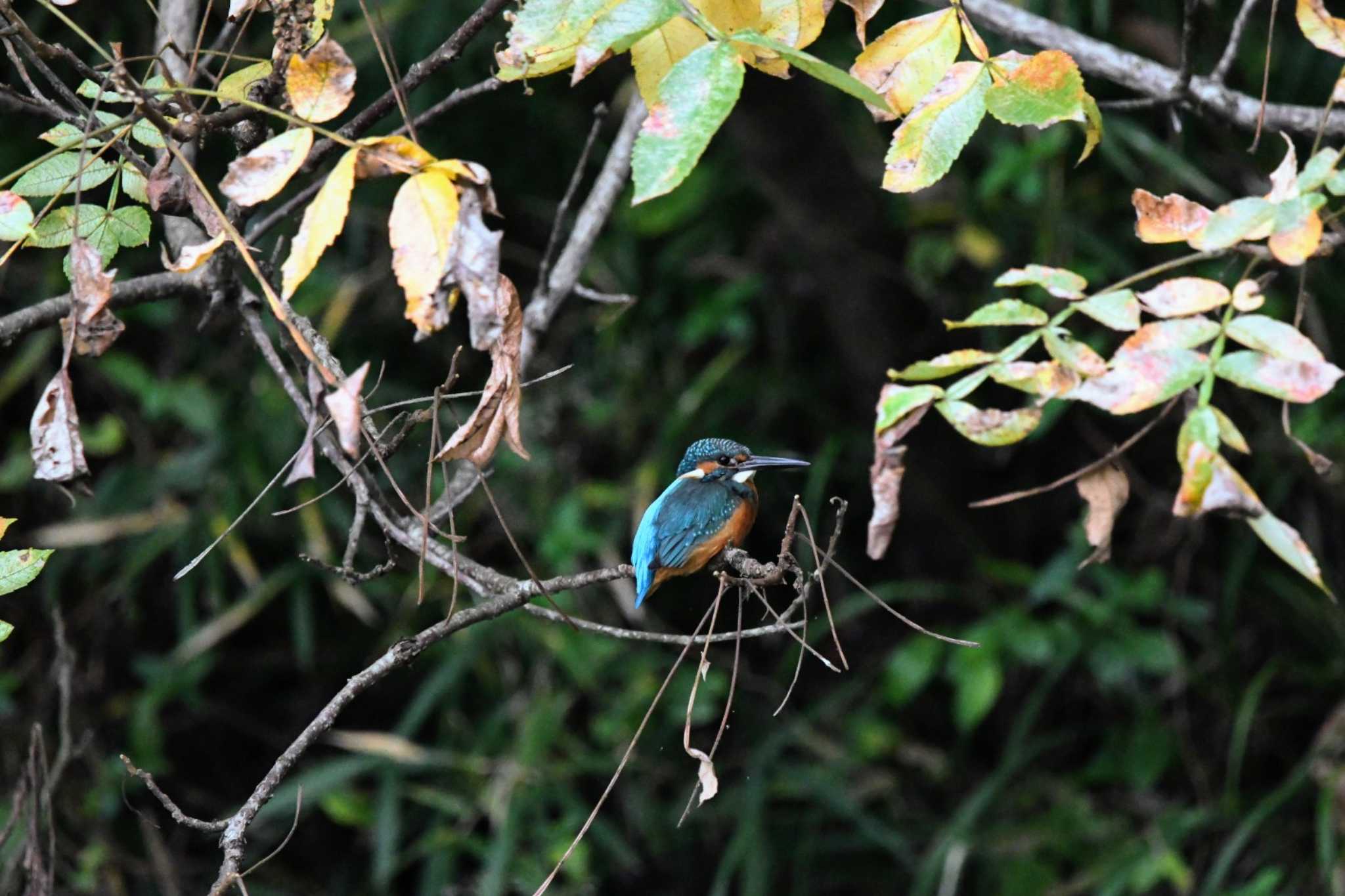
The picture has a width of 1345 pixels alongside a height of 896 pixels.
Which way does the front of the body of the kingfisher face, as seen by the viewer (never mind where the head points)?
to the viewer's right

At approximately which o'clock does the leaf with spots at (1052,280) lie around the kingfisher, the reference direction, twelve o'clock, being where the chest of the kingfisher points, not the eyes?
The leaf with spots is roughly at 2 o'clock from the kingfisher.

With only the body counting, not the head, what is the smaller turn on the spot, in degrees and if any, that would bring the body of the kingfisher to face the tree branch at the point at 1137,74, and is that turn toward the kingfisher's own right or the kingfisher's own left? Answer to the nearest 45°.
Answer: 0° — it already faces it

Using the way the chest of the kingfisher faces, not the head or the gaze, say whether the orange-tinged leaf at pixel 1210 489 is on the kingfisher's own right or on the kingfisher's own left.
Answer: on the kingfisher's own right

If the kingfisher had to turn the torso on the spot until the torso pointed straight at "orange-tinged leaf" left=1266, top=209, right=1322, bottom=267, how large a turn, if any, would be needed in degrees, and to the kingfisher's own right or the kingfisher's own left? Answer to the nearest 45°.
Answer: approximately 45° to the kingfisher's own right

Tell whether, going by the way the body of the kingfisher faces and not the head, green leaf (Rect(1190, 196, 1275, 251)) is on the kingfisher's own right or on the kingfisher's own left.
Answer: on the kingfisher's own right

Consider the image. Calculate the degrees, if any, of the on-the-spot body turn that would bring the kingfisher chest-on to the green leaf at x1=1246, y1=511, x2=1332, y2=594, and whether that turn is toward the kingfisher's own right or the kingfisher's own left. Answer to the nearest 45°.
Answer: approximately 45° to the kingfisher's own right
